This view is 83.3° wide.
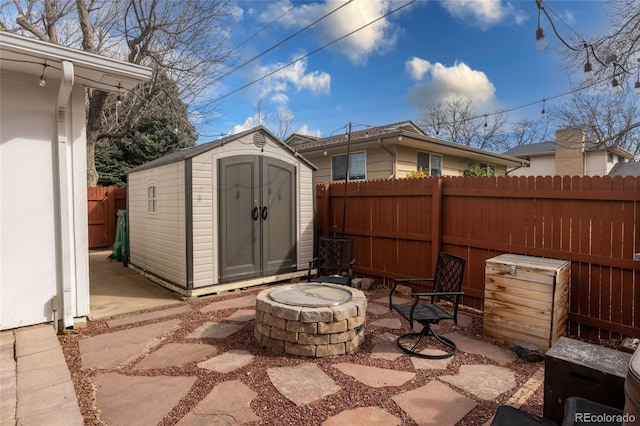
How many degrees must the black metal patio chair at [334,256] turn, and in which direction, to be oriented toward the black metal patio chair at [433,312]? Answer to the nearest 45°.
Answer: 0° — it already faces it

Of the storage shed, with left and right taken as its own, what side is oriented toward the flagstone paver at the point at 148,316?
right

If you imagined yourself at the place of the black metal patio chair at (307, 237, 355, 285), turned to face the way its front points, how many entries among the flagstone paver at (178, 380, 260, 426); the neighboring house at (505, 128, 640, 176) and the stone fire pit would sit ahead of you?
2

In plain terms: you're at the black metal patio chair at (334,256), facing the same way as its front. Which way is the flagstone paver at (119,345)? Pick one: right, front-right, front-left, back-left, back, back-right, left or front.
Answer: front-right

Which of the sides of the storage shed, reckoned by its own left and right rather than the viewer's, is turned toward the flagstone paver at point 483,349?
front

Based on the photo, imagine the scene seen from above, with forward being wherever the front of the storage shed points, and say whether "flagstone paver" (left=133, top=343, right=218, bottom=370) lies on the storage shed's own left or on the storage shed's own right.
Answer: on the storage shed's own right

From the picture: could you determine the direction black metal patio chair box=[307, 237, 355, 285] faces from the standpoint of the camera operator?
facing the viewer

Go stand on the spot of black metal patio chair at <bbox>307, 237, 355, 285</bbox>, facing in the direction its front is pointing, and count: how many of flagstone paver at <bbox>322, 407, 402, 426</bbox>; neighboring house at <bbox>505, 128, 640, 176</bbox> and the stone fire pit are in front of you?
2

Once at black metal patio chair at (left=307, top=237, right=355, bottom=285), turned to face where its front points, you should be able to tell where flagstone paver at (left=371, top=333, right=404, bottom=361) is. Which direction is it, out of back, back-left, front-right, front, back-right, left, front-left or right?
front

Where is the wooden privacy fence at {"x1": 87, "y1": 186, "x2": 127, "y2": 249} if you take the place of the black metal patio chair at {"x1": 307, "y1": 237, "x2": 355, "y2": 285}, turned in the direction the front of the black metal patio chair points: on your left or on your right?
on your right

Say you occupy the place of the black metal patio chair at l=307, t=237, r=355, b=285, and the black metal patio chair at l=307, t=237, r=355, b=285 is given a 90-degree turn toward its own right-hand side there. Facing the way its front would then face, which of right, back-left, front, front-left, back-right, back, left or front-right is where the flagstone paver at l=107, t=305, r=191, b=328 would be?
front-left

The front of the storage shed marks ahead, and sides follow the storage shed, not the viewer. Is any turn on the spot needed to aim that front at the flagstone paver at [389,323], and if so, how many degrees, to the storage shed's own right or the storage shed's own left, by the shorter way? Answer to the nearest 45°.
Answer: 0° — it already faces it

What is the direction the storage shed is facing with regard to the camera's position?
facing the viewer and to the right of the viewer

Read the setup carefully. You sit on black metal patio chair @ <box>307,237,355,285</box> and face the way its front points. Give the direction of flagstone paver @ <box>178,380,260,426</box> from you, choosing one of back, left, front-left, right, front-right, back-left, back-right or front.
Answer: front

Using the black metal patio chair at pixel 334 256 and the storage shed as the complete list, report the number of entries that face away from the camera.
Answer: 0
